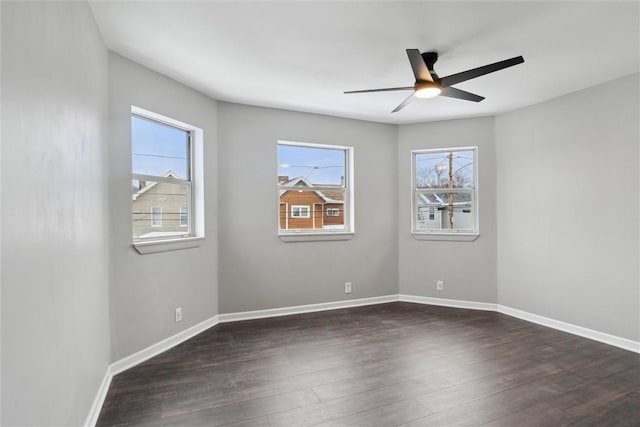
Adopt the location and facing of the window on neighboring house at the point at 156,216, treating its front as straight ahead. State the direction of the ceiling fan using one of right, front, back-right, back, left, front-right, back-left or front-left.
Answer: front-left

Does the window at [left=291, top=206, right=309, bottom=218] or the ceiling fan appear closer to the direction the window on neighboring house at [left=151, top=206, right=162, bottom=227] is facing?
the ceiling fan

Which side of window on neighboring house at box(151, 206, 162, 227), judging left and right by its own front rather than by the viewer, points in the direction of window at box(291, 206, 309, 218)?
left
